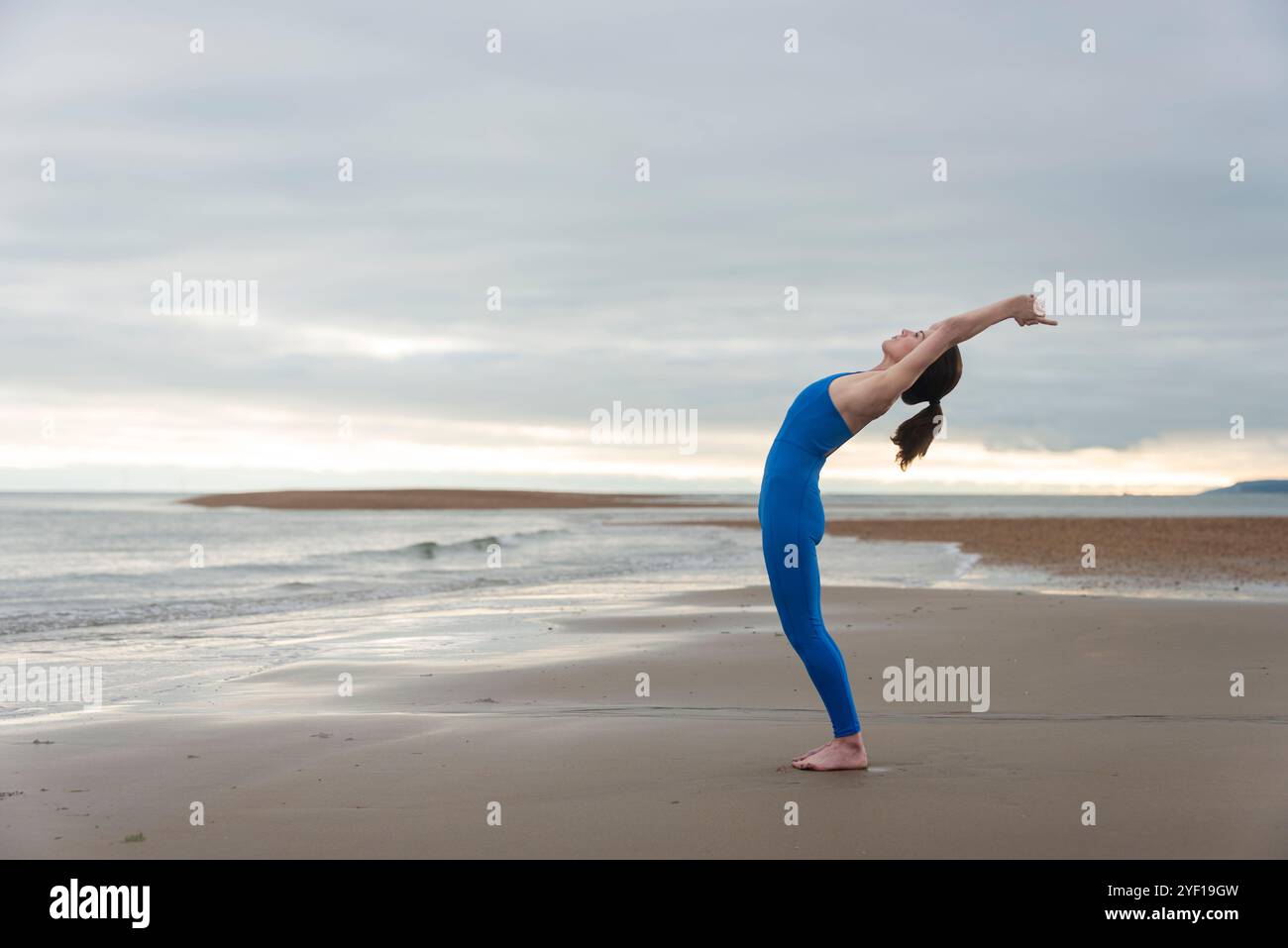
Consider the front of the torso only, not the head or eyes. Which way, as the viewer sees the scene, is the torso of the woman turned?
to the viewer's left
